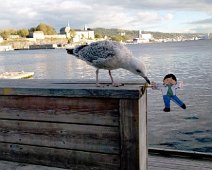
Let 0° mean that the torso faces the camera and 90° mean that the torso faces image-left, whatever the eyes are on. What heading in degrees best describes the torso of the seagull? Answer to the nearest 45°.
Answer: approximately 270°
